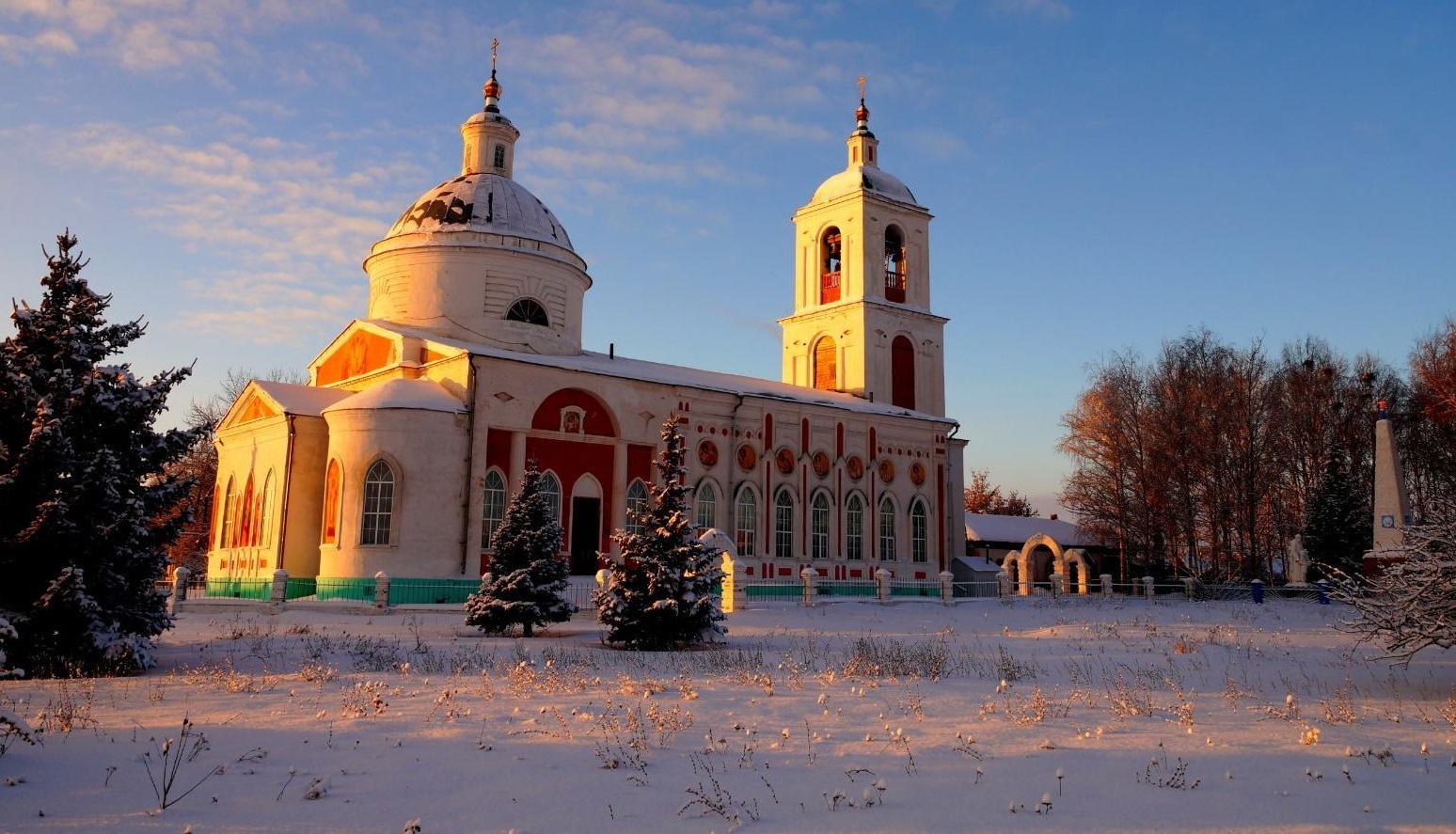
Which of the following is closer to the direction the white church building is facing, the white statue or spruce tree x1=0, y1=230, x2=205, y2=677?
the white statue

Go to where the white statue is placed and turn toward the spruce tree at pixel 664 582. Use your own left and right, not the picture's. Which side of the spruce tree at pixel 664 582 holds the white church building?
right

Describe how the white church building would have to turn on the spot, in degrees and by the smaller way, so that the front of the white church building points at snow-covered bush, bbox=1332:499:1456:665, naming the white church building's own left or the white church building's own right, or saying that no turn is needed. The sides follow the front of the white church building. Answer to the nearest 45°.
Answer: approximately 90° to the white church building's own right

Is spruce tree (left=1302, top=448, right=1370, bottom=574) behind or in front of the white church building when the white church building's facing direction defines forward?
in front
